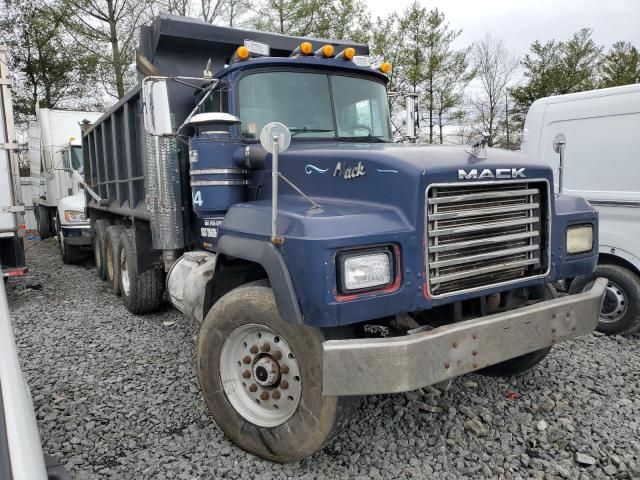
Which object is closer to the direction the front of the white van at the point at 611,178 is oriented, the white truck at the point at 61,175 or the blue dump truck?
the blue dump truck

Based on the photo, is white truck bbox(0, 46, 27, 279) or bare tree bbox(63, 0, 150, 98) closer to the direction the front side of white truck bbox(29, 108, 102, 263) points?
the white truck

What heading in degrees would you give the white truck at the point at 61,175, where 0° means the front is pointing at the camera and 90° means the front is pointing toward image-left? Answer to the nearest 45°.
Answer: approximately 315°
